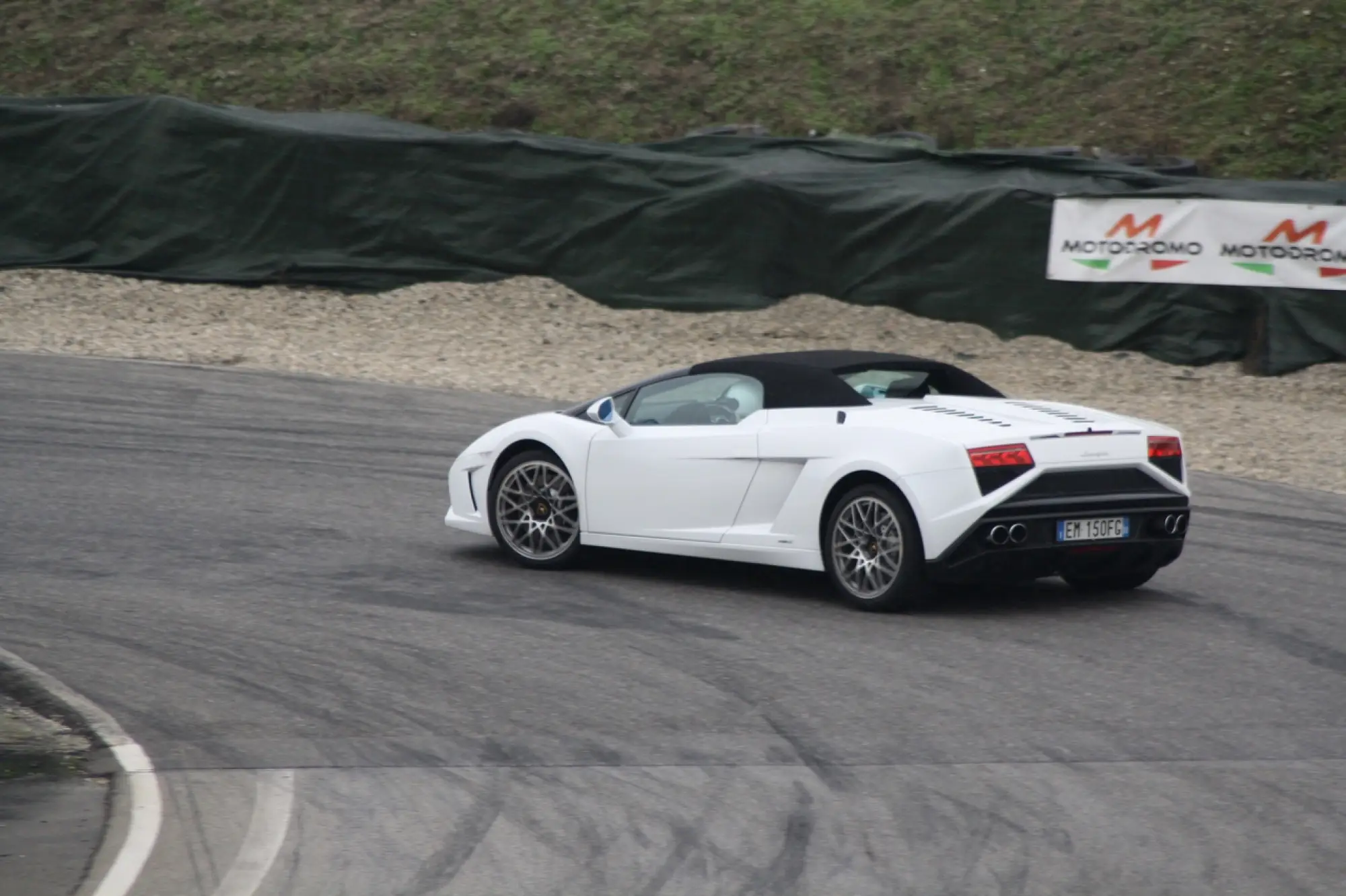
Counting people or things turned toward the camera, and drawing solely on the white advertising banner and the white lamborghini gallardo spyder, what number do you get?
1

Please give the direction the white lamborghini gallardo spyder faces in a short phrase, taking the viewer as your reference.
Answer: facing away from the viewer and to the left of the viewer

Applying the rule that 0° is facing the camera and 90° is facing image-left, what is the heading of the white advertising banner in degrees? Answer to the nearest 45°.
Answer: approximately 0°

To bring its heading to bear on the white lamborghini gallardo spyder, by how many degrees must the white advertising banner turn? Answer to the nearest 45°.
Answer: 0° — it already faces it

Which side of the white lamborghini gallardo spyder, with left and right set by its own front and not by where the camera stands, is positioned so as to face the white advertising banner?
right

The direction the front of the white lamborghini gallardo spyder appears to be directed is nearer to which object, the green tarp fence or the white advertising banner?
the green tarp fence

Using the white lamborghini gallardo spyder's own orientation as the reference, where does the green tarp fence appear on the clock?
The green tarp fence is roughly at 1 o'clock from the white lamborghini gallardo spyder.

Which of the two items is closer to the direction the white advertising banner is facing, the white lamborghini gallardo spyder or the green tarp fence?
the white lamborghini gallardo spyder
